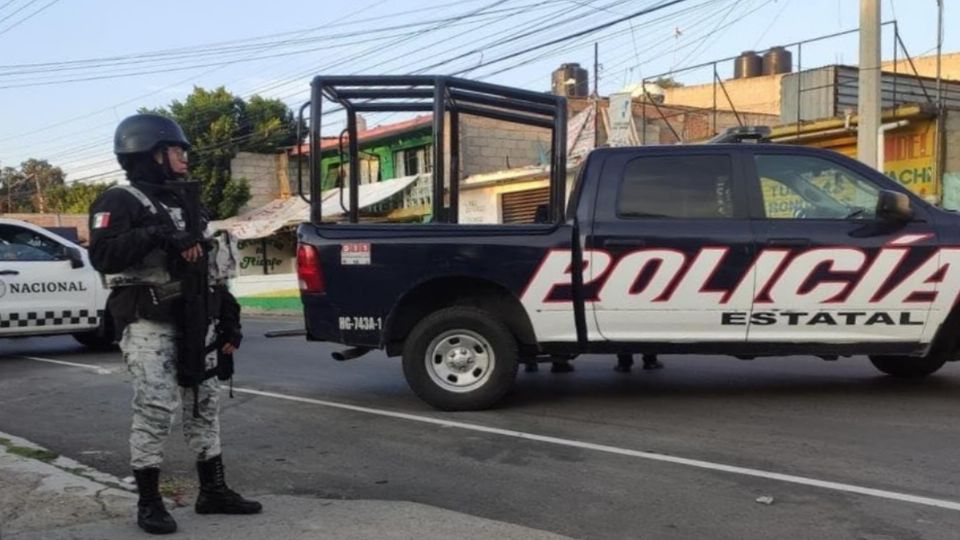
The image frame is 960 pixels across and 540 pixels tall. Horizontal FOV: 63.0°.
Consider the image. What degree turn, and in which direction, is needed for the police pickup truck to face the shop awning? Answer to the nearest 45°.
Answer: approximately 135° to its left

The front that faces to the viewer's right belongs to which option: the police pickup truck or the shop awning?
the police pickup truck

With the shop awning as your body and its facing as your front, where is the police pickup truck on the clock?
The police pickup truck is roughly at 10 o'clock from the shop awning.

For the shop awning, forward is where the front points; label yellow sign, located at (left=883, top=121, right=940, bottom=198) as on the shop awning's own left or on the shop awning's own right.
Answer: on the shop awning's own left

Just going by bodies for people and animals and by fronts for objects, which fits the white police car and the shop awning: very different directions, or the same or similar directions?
very different directions

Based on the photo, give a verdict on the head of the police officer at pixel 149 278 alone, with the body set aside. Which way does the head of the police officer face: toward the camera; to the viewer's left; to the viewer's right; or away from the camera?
to the viewer's right

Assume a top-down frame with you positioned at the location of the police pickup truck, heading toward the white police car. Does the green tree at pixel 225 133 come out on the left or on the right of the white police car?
right

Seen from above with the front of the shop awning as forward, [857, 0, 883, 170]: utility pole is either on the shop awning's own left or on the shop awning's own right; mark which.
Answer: on the shop awning's own left

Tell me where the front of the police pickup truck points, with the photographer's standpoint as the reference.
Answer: facing to the right of the viewer
